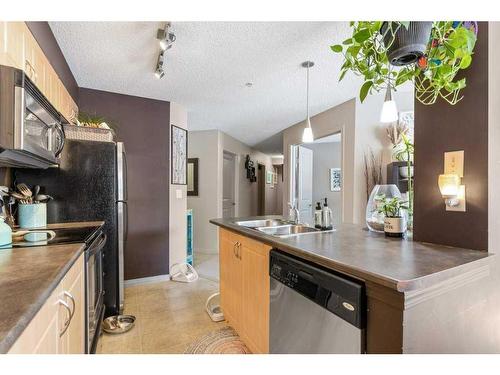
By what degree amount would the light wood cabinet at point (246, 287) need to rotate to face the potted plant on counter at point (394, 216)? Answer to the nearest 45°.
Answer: approximately 135° to its left

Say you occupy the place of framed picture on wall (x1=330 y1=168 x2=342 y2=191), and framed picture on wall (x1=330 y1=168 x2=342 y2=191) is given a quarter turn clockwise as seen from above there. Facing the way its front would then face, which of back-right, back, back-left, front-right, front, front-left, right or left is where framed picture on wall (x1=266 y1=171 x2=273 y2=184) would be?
front-right

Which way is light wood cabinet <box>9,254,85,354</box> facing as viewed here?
to the viewer's right

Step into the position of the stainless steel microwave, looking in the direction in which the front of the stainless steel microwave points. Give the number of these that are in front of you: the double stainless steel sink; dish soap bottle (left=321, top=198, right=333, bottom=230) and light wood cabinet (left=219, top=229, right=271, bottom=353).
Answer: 3

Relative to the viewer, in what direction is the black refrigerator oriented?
to the viewer's right

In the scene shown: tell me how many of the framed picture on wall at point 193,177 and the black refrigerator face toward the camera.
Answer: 1

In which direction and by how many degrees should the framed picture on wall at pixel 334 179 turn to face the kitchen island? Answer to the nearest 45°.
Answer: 0° — it already faces it

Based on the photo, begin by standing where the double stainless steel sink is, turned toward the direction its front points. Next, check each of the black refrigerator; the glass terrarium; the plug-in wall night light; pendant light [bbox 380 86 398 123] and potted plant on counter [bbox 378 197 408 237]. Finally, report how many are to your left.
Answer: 4

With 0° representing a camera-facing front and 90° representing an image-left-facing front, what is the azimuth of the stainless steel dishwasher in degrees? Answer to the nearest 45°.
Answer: approximately 45°

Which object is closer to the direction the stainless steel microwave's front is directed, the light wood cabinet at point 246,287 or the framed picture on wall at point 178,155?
the light wood cabinet

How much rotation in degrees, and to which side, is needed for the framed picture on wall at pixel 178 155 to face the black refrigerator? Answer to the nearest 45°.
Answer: approximately 90° to its right

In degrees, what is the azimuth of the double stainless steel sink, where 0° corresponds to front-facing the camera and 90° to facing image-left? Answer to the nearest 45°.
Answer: approximately 45°

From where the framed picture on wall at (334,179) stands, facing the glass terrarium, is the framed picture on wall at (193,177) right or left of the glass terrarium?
right

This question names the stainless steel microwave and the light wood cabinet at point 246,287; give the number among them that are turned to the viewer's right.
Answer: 1
